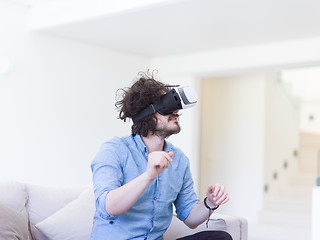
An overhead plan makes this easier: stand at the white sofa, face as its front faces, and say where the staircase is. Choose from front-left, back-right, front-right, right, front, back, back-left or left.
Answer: back-left

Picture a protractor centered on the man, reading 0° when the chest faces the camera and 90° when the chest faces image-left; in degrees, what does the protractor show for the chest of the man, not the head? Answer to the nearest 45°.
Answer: approximately 315°

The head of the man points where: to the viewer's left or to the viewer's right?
to the viewer's right

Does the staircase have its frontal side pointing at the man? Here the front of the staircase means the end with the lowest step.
yes

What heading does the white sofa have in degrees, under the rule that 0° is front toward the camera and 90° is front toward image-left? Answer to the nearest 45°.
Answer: approximately 0°
